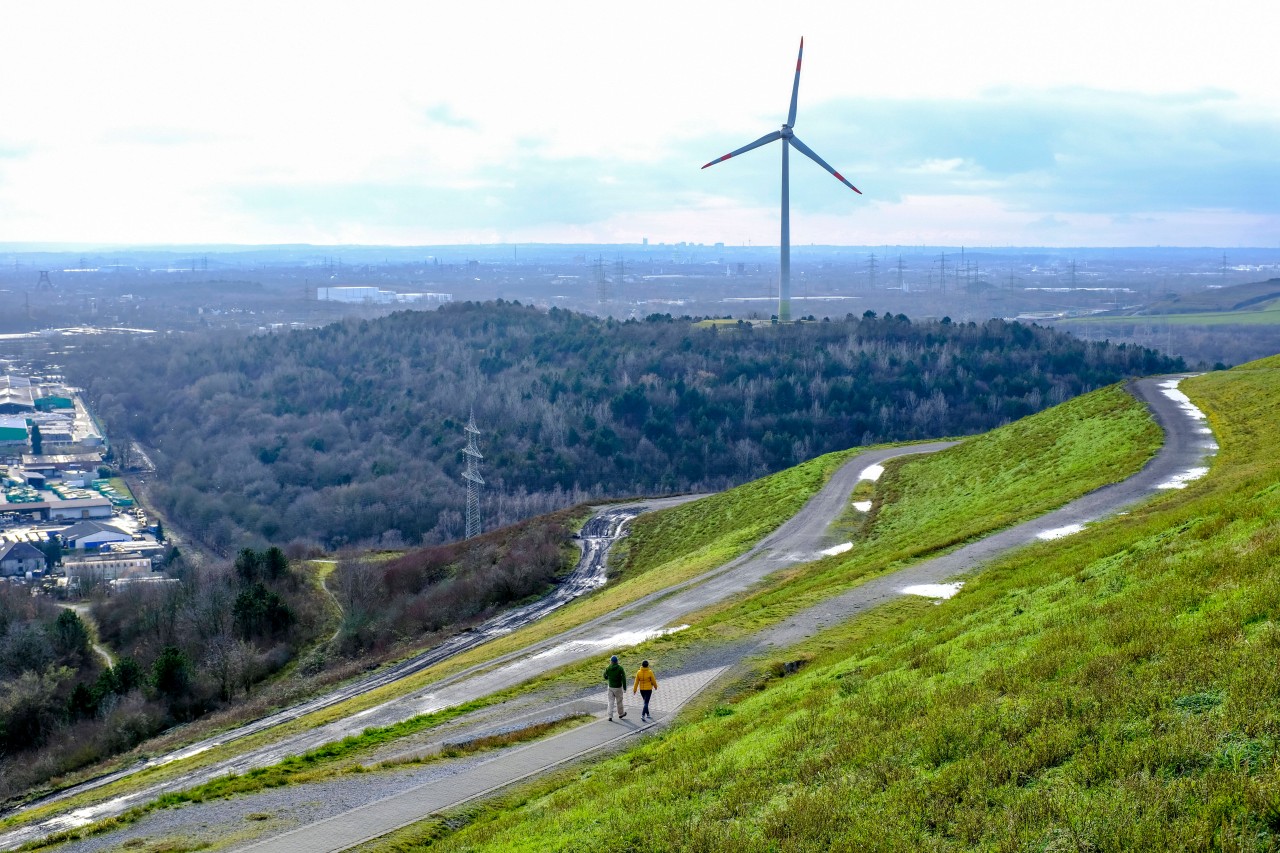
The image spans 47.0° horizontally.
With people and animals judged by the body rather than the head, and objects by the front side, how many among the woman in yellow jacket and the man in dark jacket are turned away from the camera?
2

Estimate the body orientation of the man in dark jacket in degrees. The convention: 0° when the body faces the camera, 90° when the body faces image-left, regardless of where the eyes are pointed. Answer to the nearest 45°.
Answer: approximately 180°

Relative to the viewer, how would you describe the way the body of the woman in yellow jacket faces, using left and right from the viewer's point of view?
facing away from the viewer
